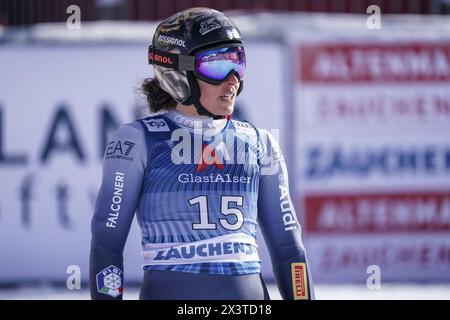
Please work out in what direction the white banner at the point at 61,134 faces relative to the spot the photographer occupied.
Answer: facing the viewer
